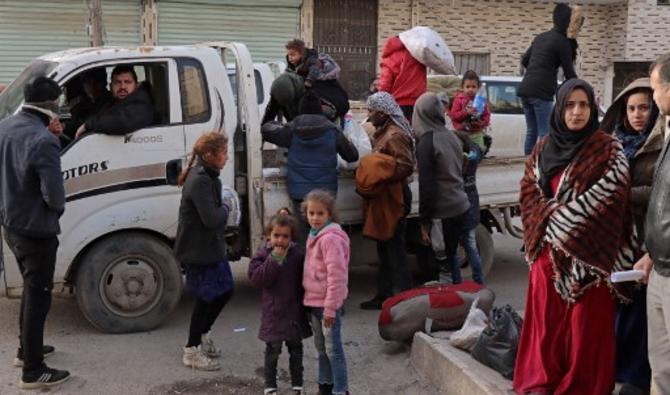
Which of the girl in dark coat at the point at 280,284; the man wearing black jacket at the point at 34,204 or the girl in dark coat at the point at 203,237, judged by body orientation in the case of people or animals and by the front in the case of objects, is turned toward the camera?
the girl in dark coat at the point at 280,284

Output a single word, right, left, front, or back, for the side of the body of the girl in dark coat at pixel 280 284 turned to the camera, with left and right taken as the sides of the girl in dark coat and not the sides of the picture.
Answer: front

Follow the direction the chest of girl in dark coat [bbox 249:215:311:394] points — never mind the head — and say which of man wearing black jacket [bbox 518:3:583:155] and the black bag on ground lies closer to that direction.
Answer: the black bag on ground

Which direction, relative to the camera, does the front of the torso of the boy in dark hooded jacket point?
away from the camera

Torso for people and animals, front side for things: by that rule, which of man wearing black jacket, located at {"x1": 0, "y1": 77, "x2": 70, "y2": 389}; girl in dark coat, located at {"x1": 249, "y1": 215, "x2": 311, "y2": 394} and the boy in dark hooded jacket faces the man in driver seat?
the man wearing black jacket

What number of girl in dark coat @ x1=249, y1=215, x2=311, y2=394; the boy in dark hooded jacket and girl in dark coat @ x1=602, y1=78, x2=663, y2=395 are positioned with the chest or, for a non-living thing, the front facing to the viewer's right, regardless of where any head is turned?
0

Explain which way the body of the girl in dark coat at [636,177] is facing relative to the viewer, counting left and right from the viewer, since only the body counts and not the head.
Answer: facing the viewer and to the left of the viewer

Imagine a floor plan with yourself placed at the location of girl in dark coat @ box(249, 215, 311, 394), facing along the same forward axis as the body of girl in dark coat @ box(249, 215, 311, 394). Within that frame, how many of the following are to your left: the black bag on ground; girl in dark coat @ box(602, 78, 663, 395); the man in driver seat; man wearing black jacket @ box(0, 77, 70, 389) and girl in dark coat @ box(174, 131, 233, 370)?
2

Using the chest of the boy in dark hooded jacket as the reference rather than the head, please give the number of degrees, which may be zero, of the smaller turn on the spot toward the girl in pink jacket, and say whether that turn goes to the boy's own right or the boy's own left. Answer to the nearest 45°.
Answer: approximately 180°

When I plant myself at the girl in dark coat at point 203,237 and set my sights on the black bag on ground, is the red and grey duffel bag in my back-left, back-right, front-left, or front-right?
front-left
